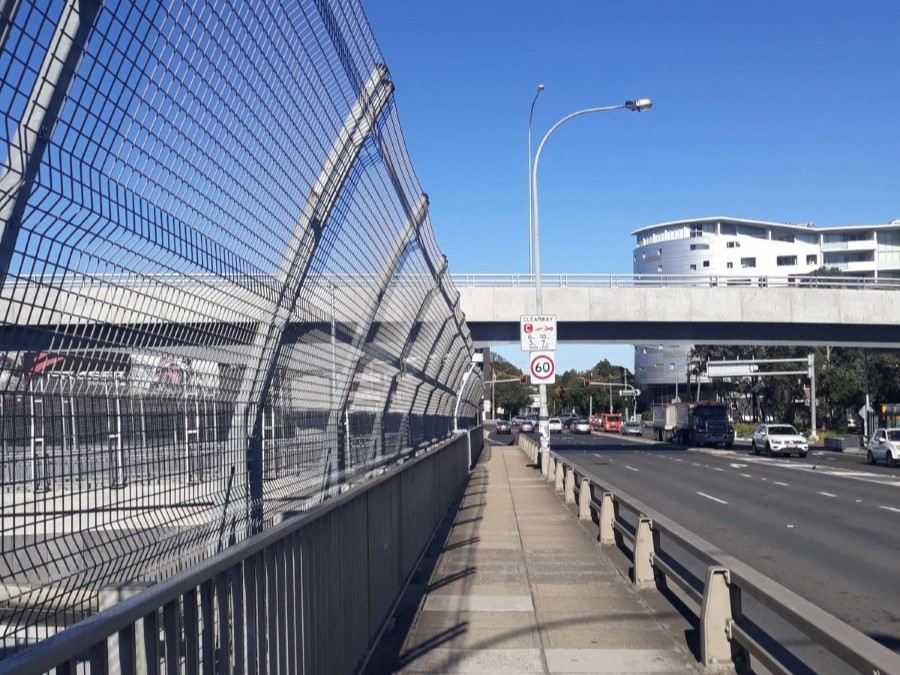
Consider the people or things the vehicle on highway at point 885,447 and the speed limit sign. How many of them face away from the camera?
0

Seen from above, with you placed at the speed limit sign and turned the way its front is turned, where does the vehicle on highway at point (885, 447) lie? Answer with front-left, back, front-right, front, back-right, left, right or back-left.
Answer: back-left

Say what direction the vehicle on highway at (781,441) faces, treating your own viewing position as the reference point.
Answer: facing the viewer and to the right of the viewer

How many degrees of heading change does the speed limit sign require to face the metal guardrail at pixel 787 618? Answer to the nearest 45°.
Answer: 0° — it already faces it

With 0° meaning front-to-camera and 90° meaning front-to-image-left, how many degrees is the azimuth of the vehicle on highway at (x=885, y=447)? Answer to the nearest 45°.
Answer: approximately 315°

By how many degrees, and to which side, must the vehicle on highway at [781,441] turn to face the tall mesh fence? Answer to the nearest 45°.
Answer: approximately 45° to its right

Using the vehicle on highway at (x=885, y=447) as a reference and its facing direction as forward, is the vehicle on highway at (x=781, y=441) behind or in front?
behind

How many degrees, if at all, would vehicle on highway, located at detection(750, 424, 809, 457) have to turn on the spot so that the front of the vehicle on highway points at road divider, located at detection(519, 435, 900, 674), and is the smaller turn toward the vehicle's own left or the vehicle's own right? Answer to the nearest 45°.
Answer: approximately 45° to the vehicle's own right

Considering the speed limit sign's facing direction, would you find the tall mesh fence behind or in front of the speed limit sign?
in front

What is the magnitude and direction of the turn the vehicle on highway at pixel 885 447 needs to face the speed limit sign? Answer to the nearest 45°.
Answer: approximately 90° to its right

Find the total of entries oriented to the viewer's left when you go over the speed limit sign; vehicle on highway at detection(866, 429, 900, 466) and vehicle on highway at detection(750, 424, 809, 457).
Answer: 0
